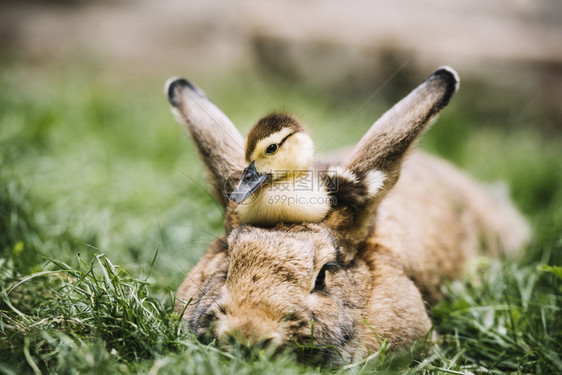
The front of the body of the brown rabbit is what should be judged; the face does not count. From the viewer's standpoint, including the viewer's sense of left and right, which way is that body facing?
facing the viewer and to the left of the viewer
